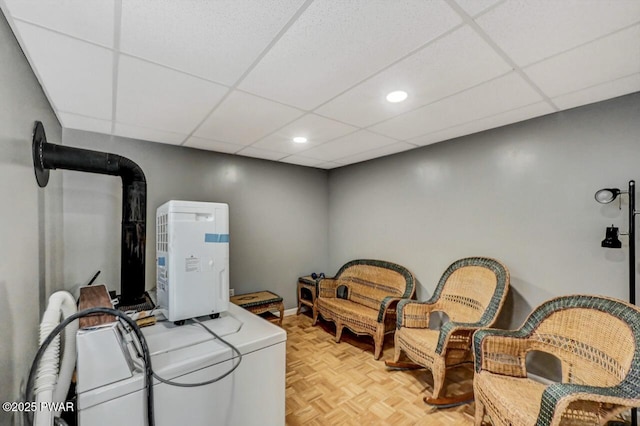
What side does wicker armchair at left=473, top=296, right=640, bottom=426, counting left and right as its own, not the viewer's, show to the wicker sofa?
right

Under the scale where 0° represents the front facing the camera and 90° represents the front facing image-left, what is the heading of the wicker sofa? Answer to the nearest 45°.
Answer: approximately 45°

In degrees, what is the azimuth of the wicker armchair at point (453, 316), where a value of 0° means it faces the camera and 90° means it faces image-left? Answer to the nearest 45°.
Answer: approximately 45°

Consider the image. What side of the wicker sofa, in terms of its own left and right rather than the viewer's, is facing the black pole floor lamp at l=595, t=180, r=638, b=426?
left

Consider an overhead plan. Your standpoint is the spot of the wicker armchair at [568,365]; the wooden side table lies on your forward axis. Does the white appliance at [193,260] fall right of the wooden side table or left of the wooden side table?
left

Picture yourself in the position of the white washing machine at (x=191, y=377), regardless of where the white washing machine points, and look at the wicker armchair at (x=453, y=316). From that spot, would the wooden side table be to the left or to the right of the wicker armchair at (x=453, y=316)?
left

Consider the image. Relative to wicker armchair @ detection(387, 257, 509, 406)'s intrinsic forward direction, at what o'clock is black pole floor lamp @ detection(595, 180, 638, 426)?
The black pole floor lamp is roughly at 8 o'clock from the wicker armchair.

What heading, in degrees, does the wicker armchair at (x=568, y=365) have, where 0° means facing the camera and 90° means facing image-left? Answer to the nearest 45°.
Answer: approximately 45°
